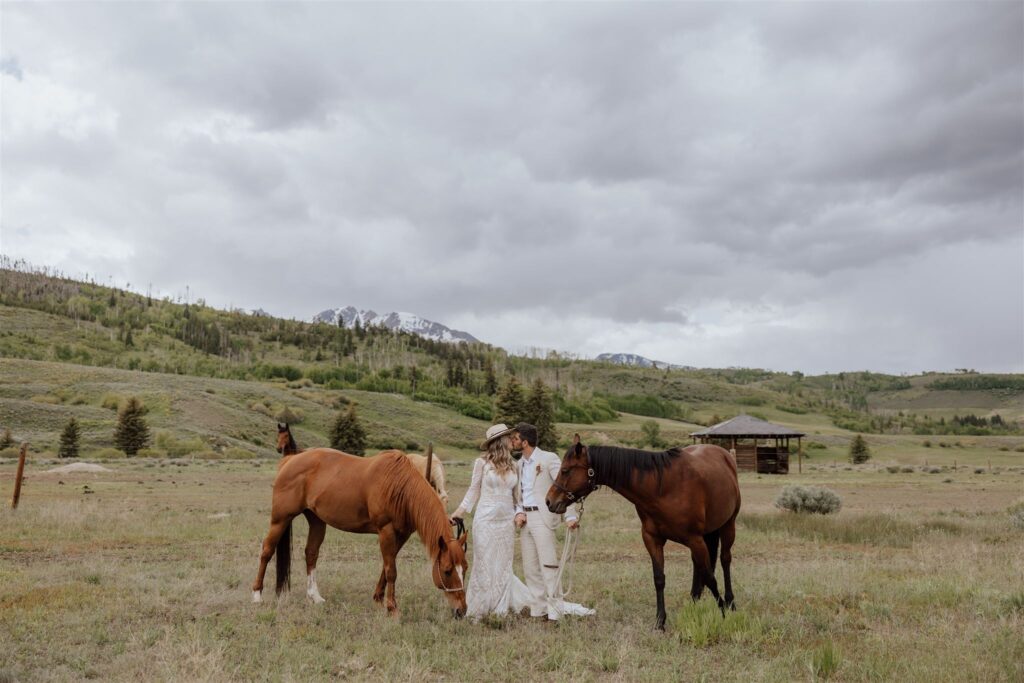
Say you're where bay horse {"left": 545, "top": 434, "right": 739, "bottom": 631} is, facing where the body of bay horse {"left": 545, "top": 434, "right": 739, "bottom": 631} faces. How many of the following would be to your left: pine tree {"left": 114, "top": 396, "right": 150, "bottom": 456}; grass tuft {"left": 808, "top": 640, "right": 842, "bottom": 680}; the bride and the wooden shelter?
1

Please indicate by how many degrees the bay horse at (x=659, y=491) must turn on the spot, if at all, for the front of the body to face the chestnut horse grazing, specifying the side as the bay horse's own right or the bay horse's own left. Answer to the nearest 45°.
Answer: approximately 45° to the bay horse's own right

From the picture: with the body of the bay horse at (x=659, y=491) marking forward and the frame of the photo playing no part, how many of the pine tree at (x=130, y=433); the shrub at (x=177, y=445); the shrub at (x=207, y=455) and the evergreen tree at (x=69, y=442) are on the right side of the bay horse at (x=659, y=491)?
4

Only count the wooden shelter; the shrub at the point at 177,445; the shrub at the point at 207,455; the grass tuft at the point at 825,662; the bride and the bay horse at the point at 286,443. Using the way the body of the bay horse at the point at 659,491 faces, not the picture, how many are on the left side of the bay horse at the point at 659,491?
1

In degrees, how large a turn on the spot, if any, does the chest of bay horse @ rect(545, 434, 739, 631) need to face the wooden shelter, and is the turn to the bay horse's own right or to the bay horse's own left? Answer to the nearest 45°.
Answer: approximately 135° to the bay horse's own right

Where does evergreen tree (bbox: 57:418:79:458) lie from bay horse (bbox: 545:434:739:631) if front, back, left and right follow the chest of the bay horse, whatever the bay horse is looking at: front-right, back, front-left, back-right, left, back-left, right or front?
right

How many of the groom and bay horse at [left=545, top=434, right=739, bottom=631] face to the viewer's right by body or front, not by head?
0

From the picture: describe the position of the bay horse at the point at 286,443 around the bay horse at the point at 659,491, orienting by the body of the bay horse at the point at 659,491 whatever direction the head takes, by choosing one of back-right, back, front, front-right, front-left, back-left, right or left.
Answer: front-right

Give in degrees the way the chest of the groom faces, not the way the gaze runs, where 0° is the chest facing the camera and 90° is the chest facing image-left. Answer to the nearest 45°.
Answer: approximately 45°

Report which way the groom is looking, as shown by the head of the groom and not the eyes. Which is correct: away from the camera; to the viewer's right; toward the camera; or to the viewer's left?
to the viewer's left

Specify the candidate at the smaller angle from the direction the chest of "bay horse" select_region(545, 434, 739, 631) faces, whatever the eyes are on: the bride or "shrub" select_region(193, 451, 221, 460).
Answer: the bride

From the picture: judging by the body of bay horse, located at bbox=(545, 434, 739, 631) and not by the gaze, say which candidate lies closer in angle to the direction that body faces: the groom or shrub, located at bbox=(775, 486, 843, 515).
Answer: the groom

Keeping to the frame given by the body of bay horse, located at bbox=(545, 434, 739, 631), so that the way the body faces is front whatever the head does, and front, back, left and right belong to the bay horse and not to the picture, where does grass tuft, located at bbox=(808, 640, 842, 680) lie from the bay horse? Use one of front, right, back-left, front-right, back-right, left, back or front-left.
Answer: left
